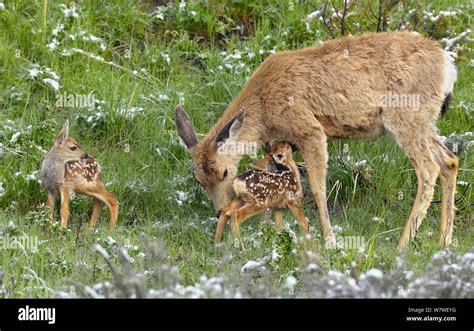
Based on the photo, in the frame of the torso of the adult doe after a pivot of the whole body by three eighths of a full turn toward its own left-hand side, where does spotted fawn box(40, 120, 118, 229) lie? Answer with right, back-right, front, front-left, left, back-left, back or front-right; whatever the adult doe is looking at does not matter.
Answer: back-right

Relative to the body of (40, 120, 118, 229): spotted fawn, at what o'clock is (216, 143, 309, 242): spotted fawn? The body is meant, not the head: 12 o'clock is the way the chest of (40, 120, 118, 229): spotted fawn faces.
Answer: (216, 143, 309, 242): spotted fawn is roughly at 8 o'clock from (40, 120, 118, 229): spotted fawn.

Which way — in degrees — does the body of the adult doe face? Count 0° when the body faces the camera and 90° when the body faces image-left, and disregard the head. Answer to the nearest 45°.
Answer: approximately 90°
